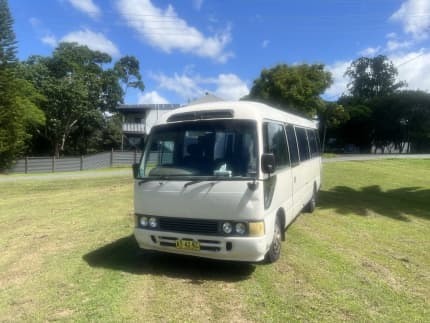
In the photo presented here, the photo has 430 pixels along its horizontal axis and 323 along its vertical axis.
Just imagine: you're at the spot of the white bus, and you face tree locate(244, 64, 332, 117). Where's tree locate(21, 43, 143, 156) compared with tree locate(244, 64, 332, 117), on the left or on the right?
left

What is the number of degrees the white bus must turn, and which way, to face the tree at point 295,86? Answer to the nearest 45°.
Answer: approximately 135° to its right

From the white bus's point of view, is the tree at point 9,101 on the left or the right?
on its right

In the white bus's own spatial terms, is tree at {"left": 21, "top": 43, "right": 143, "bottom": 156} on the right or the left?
on its right

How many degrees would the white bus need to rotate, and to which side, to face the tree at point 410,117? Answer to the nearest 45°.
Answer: approximately 180°

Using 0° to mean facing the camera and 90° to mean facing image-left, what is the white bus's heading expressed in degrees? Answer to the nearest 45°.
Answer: approximately 45°

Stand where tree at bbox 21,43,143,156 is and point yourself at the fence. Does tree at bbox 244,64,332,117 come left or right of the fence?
left
